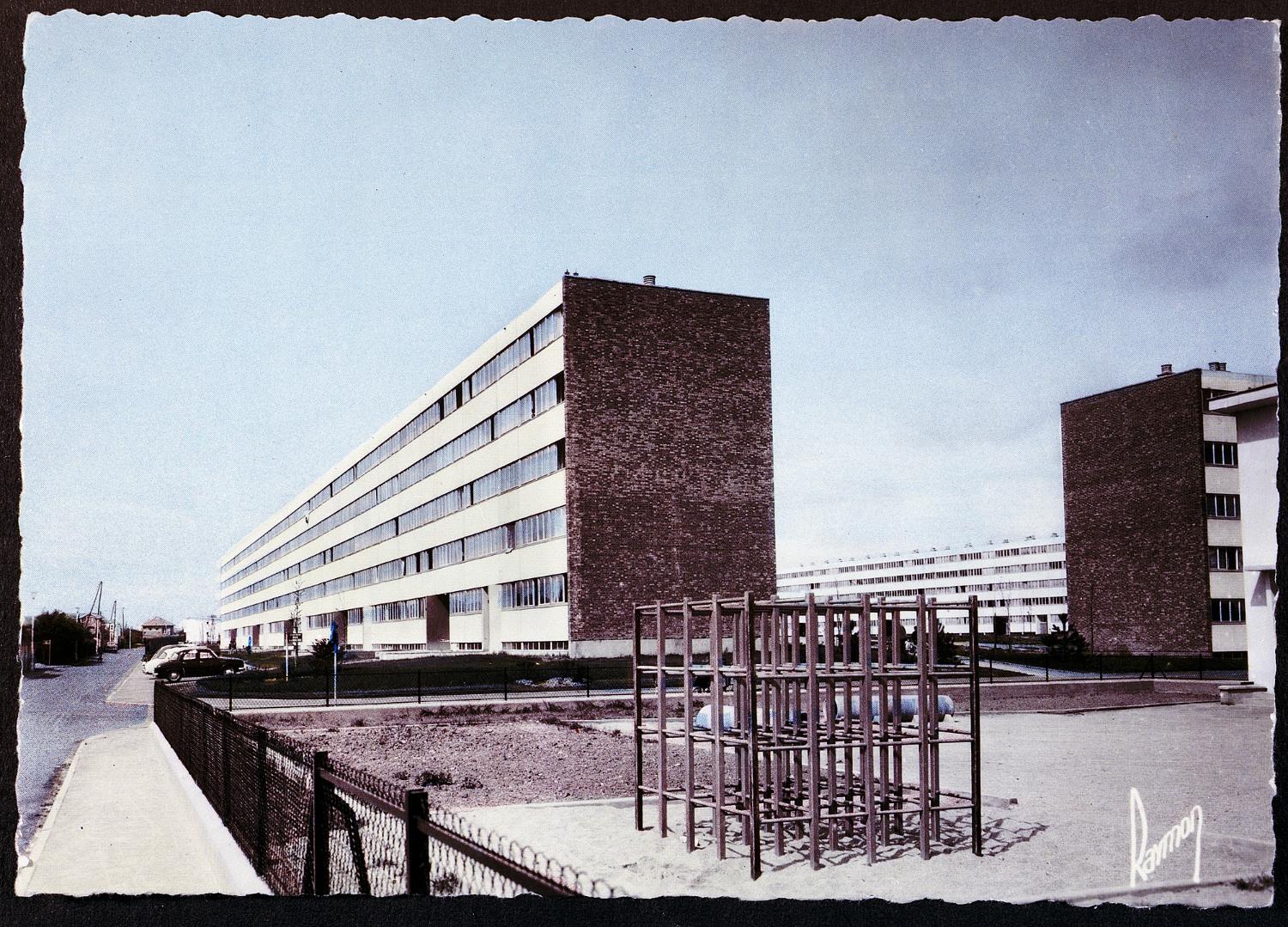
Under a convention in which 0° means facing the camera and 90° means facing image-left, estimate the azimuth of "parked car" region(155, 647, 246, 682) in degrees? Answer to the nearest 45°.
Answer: approximately 270°

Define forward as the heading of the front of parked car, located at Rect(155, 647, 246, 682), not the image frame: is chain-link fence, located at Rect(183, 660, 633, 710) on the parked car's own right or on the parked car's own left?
on the parked car's own right

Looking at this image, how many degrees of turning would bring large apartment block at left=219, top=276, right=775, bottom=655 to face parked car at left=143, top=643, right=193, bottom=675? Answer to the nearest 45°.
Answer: approximately 45° to its right

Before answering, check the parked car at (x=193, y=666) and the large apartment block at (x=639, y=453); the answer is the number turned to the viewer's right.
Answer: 1

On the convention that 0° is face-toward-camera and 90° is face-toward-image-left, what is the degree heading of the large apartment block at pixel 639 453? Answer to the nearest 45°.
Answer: approximately 45°

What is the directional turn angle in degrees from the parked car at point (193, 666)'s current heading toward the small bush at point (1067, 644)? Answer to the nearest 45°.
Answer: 0° — it already faces it
